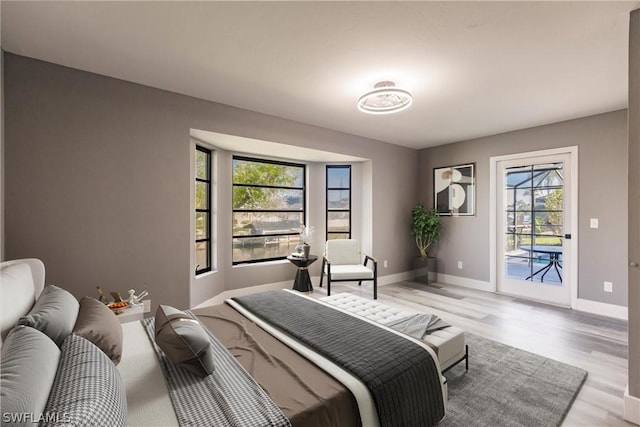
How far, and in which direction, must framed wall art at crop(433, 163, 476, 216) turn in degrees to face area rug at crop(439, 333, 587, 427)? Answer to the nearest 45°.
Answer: approximately 45° to its left

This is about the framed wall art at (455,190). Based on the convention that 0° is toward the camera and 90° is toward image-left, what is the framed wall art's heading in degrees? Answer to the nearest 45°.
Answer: approximately 45°

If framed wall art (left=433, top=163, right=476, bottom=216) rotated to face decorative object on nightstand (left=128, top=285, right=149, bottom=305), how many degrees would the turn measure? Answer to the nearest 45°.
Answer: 0° — it already faces it

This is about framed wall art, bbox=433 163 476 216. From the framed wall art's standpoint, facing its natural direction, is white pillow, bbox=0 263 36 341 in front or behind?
in front

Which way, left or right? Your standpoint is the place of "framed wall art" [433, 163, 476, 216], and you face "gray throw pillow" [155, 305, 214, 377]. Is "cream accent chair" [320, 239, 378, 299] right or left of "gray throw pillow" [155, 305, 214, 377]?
right

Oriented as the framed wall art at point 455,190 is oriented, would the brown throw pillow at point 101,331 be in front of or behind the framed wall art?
in front

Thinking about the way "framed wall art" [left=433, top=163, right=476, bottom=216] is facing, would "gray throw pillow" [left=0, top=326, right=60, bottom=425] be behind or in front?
in front

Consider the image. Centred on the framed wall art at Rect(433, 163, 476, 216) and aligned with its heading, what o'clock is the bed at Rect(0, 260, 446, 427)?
The bed is roughly at 11 o'clock from the framed wall art.
